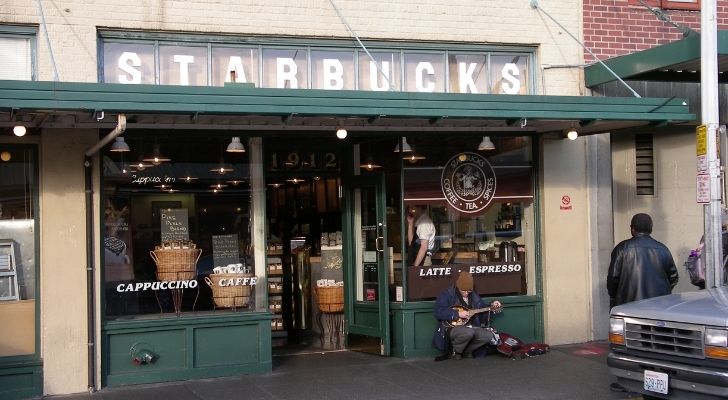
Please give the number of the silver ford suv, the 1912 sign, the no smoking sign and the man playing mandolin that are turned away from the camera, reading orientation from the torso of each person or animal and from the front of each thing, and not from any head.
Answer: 0

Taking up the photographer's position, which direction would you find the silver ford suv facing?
facing the viewer and to the left of the viewer

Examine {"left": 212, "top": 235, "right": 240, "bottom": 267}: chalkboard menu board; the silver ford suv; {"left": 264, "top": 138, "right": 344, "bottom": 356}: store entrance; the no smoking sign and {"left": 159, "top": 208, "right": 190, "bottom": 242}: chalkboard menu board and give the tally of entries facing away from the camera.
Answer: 0

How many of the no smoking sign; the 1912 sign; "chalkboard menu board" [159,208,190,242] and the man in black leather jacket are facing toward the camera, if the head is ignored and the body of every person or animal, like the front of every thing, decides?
3

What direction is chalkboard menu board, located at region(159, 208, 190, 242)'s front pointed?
toward the camera

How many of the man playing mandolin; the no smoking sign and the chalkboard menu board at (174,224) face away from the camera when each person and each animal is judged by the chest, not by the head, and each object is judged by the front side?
0

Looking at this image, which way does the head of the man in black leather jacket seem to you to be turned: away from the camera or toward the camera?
away from the camera

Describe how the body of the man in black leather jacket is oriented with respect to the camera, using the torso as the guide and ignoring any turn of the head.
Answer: away from the camera

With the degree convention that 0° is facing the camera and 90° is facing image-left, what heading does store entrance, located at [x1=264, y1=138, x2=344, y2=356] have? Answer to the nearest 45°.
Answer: approximately 0°

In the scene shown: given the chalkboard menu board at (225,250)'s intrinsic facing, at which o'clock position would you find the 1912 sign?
The 1912 sign is roughly at 8 o'clock from the chalkboard menu board.

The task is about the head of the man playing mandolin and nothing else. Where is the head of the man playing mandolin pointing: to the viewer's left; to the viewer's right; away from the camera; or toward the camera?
toward the camera

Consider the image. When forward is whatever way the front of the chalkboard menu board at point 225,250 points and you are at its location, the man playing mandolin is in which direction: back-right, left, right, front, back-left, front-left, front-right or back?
left

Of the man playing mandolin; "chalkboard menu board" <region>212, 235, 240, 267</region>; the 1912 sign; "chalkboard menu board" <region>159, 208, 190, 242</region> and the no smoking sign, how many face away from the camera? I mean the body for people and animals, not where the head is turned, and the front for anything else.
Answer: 0
